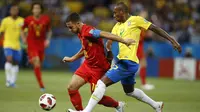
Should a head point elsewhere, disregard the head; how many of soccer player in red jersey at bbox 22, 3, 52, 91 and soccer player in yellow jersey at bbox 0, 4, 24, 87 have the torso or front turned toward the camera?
2

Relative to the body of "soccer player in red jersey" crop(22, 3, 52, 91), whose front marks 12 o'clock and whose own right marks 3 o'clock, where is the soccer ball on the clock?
The soccer ball is roughly at 12 o'clock from the soccer player in red jersey.

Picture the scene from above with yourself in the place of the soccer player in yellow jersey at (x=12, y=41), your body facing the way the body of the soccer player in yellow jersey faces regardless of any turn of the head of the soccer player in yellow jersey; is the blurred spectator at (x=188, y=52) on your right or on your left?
on your left

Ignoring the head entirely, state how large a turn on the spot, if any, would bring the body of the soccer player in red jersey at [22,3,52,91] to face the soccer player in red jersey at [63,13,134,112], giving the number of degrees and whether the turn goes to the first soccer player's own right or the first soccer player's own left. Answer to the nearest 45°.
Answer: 0° — they already face them

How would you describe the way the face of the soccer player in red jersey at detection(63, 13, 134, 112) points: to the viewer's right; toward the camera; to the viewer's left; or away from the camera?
to the viewer's left

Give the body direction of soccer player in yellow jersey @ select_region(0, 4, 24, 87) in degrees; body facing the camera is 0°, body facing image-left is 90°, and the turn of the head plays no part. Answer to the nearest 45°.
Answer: approximately 0°
